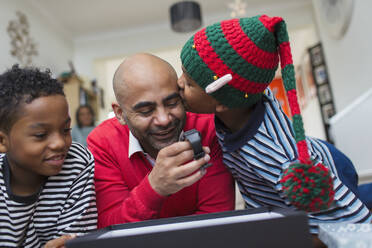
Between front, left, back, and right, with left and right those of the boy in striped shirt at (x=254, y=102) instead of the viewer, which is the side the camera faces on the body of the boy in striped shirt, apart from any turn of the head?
left

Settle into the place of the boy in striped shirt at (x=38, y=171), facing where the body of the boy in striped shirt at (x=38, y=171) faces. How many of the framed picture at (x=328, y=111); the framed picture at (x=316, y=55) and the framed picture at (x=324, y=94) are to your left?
3

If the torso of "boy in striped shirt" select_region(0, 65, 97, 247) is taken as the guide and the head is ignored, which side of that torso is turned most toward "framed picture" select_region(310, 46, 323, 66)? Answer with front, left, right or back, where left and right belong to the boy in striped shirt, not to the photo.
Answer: left

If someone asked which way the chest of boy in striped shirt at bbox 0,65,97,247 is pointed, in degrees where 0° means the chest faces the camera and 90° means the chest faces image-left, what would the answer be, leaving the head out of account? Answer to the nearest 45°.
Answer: approximately 315°

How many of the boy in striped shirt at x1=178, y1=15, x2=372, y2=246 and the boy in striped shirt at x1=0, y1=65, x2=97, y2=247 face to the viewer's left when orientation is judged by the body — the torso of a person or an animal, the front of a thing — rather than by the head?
1

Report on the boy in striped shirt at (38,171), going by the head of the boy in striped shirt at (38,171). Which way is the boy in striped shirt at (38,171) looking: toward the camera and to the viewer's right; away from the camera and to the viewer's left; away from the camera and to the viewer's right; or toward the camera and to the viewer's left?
toward the camera and to the viewer's right

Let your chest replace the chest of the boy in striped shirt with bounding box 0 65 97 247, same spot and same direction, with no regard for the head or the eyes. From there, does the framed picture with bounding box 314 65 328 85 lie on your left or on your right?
on your left

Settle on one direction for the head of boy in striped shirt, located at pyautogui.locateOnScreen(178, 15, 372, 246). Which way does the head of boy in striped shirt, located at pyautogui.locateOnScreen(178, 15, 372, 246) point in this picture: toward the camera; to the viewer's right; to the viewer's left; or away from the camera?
to the viewer's left

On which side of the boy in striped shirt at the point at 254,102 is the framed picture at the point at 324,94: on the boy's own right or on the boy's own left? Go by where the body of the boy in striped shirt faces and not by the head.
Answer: on the boy's own right

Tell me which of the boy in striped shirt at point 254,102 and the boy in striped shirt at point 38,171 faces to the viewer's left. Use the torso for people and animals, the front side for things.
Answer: the boy in striped shirt at point 254,102

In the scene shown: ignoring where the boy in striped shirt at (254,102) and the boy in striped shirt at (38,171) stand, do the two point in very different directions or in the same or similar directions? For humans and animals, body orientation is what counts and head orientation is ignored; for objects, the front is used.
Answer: very different directions
